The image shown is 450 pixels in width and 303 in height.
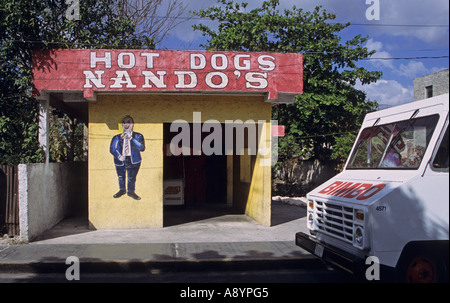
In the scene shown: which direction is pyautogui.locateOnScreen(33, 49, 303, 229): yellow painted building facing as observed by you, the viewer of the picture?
facing the viewer

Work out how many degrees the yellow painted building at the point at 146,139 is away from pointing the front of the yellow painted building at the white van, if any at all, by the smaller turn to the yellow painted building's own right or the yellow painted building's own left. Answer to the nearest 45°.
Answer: approximately 45° to the yellow painted building's own left

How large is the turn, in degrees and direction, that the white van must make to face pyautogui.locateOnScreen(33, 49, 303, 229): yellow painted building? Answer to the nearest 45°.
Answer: approximately 90° to its right

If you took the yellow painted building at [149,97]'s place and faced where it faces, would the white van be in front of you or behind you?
in front

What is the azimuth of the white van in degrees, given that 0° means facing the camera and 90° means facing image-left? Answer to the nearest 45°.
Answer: approximately 45°

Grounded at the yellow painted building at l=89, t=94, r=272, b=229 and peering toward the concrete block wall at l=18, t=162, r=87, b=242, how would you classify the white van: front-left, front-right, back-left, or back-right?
back-left

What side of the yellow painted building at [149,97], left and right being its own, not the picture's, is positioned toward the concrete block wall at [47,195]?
right

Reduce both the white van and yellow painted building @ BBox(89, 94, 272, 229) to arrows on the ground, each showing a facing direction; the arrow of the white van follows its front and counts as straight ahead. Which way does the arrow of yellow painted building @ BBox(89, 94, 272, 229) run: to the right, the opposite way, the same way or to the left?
to the left

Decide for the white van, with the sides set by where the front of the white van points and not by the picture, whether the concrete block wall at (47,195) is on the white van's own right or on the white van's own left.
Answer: on the white van's own right

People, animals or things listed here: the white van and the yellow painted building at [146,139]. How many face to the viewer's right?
0

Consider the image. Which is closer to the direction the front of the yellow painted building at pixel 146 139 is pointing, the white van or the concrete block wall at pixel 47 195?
the white van
